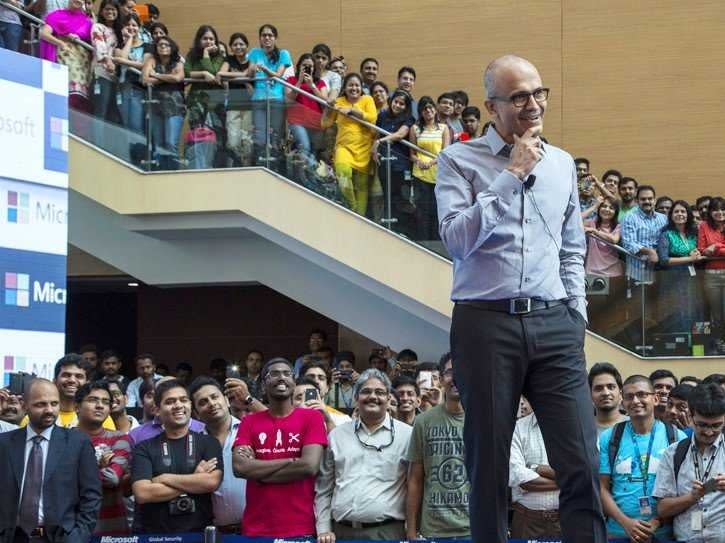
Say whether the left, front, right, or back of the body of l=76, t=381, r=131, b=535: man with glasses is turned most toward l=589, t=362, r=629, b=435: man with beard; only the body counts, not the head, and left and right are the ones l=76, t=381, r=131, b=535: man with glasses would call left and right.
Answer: left

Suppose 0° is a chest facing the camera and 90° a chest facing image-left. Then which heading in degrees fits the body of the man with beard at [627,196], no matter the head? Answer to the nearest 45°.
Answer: approximately 0°

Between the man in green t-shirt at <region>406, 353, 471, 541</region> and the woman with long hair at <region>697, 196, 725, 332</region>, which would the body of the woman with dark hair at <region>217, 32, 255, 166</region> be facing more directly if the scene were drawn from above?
the man in green t-shirt

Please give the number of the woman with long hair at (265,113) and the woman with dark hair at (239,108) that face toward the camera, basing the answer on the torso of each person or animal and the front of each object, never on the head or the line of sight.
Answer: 2

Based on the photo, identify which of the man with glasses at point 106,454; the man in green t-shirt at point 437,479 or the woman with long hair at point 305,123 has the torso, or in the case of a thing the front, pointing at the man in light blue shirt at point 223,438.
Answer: the woman with long hair

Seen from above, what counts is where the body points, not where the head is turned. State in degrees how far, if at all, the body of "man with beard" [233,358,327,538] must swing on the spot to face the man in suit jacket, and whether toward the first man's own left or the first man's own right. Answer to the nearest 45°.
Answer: approximately 90° to the first man's own right

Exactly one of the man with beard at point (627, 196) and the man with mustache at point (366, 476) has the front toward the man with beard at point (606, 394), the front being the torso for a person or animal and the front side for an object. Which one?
the man with beard at point (627, 196)

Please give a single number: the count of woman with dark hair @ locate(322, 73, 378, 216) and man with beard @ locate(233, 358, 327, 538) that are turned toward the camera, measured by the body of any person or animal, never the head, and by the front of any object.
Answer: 2
